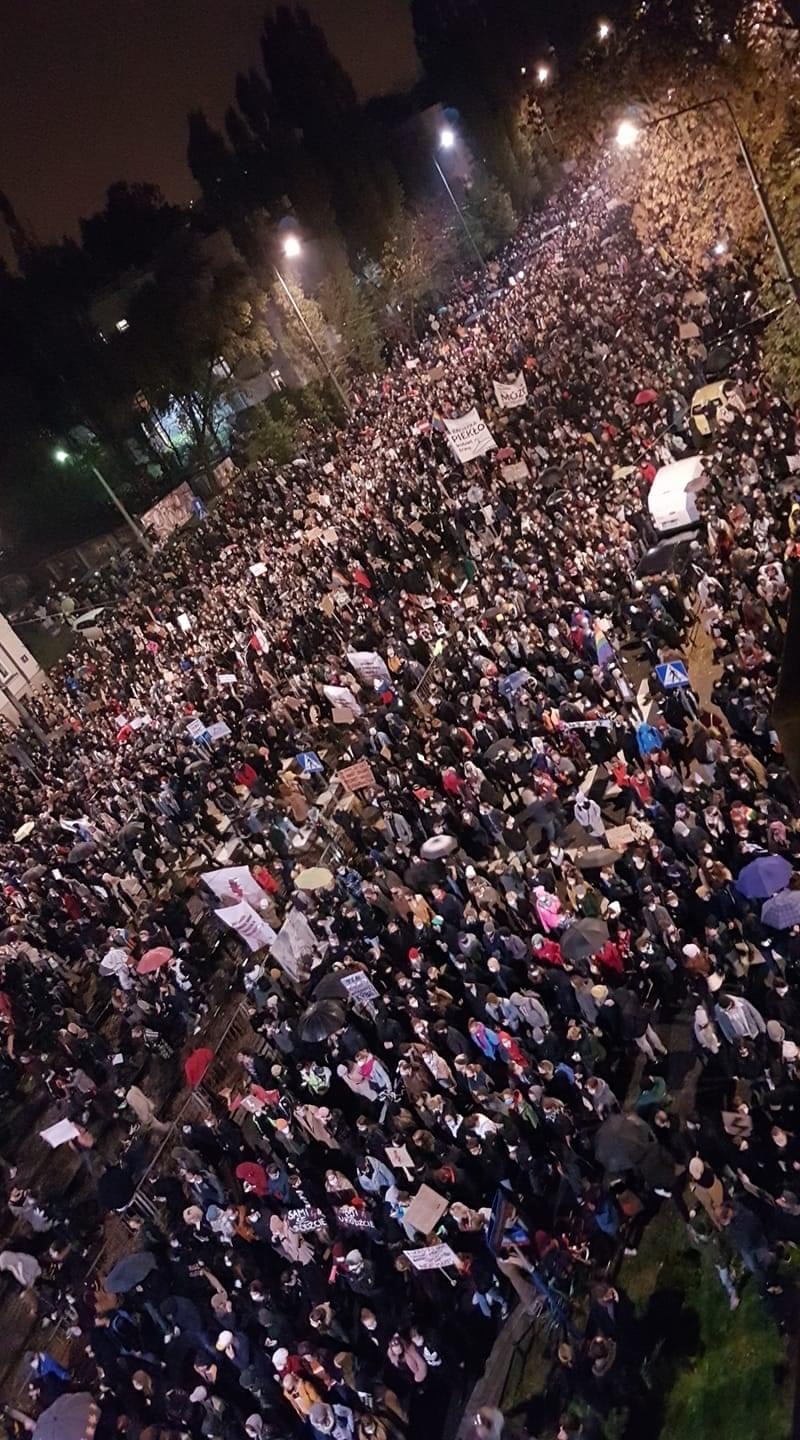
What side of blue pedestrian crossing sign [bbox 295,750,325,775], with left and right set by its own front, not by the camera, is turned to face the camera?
front

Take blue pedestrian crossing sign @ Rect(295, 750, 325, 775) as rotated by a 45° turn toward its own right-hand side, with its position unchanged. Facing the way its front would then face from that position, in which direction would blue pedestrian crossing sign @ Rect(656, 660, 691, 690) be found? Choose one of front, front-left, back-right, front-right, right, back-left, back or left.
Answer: left

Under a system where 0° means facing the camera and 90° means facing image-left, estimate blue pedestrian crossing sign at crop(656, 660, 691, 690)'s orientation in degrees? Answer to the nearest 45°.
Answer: approximately 0°
